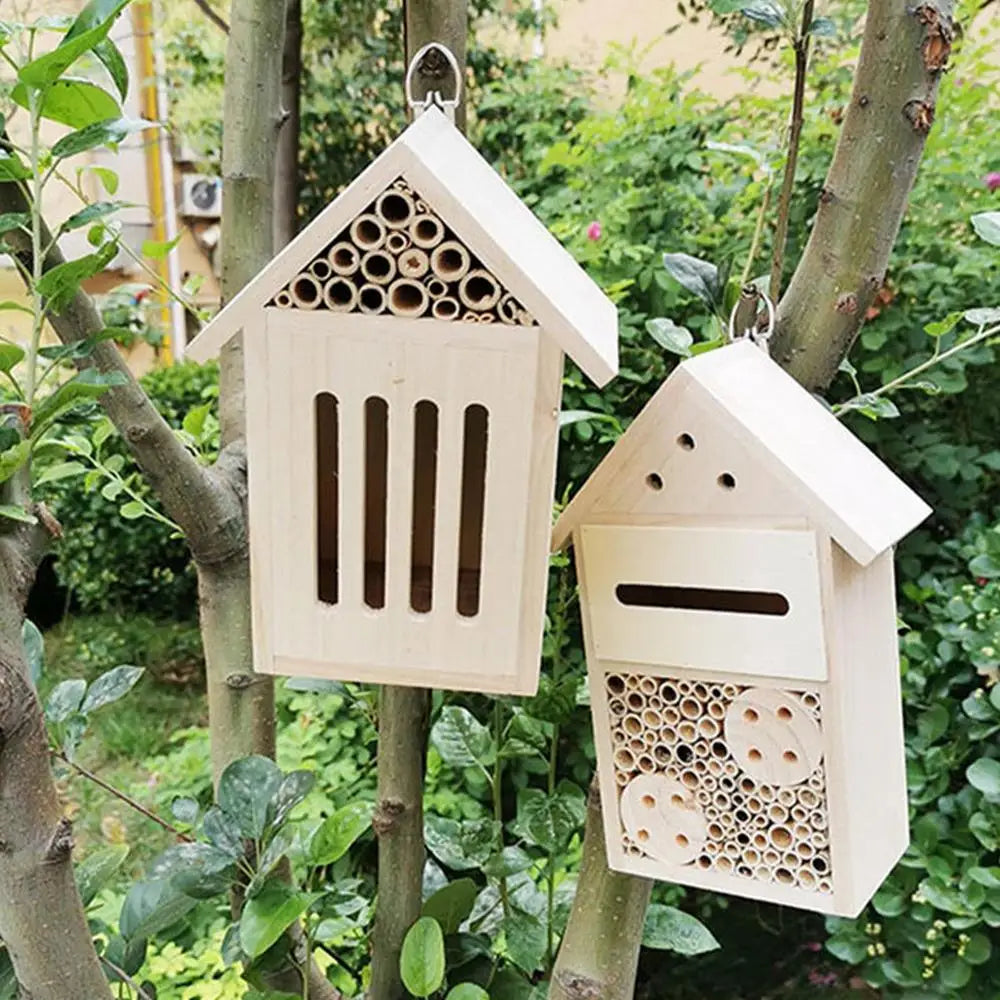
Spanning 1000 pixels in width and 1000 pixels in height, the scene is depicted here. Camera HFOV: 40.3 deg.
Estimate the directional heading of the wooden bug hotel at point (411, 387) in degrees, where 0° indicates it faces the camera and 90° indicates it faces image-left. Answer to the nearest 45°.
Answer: approximately 0°
